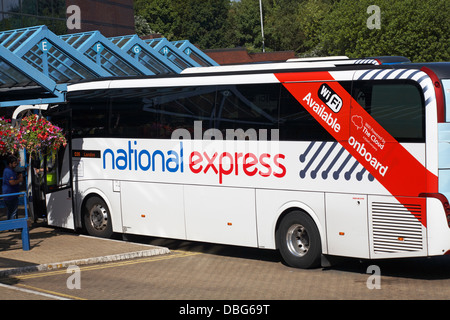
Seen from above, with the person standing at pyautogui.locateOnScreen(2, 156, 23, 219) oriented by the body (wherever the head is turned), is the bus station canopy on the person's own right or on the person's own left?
on the person's own left

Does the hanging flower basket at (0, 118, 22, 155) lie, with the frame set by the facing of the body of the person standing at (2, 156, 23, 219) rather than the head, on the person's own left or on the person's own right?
on the person's own right
